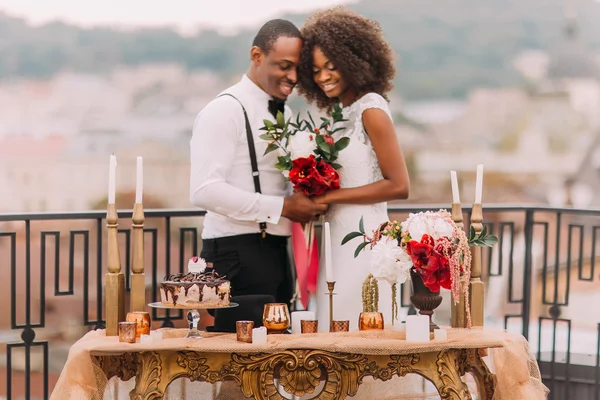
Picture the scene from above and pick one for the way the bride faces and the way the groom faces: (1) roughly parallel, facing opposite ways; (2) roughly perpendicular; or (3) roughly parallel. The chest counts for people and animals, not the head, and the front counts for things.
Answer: roughly perpendicular

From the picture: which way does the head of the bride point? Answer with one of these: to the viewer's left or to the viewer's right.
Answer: to the viewer's left

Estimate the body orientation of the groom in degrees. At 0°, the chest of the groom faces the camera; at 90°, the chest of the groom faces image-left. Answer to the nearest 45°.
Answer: approximately 315°

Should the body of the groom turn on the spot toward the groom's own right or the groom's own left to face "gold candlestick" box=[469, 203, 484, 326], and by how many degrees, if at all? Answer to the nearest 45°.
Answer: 0° — they already face it
